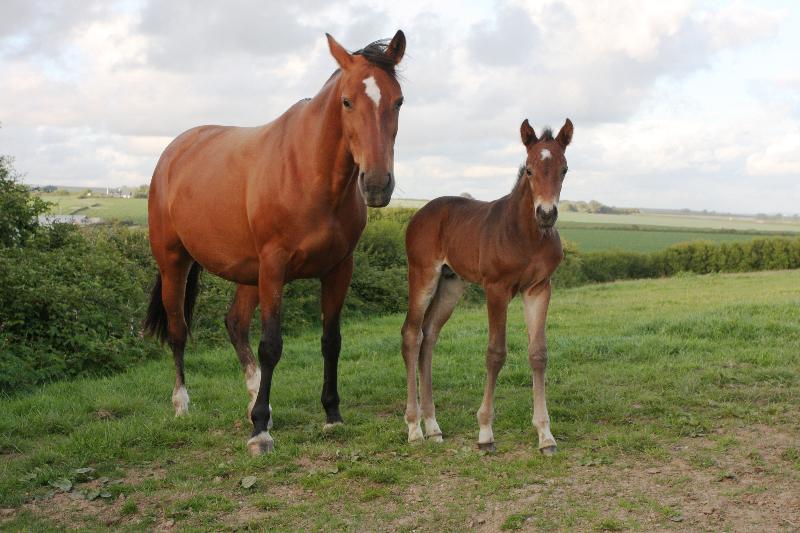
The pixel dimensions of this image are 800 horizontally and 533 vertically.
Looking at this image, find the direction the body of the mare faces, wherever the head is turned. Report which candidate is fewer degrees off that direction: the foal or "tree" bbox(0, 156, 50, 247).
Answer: the foal

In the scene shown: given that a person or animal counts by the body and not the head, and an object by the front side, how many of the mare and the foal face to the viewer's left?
0

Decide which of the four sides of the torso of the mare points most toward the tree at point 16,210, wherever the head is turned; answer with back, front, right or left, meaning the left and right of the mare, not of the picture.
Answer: back

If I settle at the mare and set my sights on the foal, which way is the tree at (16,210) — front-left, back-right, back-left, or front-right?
back-left

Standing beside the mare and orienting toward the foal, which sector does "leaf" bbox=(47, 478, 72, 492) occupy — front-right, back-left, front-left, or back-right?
back-right

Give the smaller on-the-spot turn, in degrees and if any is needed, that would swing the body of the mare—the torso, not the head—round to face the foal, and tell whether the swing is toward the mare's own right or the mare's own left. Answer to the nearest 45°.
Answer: approximately 45° to the mare's own left

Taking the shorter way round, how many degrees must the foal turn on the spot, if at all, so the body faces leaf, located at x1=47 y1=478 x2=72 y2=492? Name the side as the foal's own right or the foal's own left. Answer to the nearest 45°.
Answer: approximately 135° to the foal's own right

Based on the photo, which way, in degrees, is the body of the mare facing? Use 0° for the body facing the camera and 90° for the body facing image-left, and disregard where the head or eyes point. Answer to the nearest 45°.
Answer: approximately 315°
